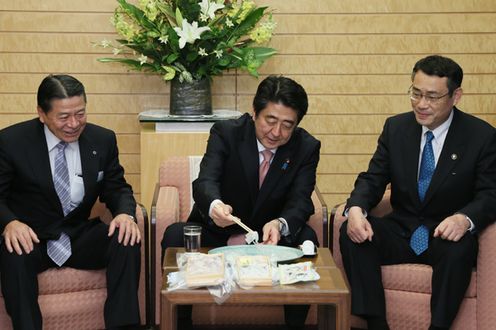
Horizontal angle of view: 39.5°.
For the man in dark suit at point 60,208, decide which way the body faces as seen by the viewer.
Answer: toward the camera

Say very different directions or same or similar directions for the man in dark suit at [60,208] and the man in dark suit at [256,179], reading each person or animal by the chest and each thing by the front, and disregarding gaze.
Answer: same or similar directions

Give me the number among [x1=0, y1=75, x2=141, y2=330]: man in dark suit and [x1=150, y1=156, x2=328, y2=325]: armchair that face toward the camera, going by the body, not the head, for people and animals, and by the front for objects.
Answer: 2

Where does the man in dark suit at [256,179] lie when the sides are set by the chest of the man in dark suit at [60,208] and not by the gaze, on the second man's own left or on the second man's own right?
on the second man's own left

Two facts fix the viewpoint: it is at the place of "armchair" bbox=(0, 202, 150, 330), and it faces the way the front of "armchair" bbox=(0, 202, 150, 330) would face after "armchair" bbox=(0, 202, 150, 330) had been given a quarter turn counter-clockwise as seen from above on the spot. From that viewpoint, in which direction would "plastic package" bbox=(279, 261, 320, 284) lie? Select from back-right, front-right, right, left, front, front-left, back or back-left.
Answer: front-right

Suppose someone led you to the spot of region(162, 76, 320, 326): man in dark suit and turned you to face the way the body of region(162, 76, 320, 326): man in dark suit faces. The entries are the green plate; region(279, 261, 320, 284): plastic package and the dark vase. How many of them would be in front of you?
2

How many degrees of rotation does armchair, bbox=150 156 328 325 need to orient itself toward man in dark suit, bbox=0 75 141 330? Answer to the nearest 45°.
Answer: approximately 90° to its right

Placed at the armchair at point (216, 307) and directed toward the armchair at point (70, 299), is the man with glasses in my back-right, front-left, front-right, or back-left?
back-left

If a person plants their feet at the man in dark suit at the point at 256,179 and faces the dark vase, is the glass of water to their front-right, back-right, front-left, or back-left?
back-left

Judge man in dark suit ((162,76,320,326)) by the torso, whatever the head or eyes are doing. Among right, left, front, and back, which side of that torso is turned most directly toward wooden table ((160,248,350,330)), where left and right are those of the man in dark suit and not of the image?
front

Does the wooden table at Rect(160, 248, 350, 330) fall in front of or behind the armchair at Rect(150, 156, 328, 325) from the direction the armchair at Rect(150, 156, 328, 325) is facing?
in front

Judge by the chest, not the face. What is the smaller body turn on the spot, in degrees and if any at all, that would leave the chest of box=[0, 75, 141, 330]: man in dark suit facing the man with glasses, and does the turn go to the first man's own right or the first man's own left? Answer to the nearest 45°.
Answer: approximately 90° to the first man's own left

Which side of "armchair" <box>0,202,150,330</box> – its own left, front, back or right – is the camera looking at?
front

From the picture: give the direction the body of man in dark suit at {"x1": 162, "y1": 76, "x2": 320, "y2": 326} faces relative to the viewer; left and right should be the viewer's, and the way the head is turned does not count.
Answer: facing the viewer

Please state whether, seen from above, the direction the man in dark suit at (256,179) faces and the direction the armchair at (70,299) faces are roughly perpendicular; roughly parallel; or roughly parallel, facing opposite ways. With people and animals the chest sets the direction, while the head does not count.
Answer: roughly parallel

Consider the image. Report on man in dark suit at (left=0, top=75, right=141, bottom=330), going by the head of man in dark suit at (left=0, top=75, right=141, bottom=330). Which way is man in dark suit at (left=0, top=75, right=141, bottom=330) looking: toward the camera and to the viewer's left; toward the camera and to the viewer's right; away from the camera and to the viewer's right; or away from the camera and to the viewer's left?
toward the camera and to the viewer's right

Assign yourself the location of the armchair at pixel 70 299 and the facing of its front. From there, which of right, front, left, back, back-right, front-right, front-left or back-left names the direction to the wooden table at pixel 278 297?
front-left
